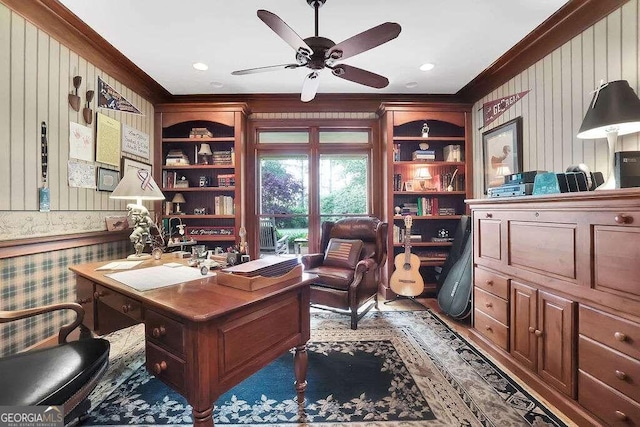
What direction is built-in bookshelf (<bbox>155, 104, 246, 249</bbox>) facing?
toward the camera

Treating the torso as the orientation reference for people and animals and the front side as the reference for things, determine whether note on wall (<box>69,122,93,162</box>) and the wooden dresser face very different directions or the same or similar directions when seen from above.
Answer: very different directions

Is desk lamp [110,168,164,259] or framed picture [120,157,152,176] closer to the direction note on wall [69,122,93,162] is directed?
the desk lamp

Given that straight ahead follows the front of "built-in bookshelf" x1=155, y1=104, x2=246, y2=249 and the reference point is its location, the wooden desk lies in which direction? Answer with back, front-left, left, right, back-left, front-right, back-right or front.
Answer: front

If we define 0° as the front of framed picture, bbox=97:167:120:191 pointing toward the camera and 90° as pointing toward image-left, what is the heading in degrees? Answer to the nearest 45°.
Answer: approximately 315°

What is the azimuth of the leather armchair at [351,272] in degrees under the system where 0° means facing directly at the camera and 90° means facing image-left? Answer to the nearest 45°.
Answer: approximately 45°

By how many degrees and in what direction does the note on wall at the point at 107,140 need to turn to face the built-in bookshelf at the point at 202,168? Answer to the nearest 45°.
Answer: approximately 90° to its left

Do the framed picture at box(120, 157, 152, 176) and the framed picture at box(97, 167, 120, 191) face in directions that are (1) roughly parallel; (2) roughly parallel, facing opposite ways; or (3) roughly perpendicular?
roughly parallel

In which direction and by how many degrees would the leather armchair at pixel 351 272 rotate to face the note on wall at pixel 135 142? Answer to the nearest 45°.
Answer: approximately 45° to its right

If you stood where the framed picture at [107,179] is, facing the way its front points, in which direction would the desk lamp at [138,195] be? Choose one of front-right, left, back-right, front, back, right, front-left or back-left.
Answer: front-right

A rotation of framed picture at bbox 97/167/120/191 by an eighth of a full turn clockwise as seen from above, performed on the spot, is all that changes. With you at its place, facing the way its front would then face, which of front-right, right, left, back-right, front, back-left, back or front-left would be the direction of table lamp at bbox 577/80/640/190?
front-left

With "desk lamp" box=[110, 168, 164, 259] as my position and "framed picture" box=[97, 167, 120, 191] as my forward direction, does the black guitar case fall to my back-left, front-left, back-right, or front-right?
back-right

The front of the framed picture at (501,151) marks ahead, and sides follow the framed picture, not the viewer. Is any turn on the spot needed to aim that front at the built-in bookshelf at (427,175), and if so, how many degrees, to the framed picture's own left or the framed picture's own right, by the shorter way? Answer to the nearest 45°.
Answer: approximately 45° to the framed picture's own right

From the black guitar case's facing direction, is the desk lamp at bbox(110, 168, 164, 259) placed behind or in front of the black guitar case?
in front

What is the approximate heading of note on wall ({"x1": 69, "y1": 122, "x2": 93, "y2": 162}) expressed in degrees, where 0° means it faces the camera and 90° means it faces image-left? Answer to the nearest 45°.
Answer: approximately 315°

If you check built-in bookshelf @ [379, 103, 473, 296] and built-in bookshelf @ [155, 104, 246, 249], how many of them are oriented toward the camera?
2

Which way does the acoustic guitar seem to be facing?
toward the camera

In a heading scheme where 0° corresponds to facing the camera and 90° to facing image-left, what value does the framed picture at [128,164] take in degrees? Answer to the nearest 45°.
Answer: approximately 315°

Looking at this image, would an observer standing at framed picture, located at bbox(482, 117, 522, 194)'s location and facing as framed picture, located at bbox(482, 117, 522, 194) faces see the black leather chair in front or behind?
in front

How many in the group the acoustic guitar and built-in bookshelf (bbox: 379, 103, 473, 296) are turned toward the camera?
2
